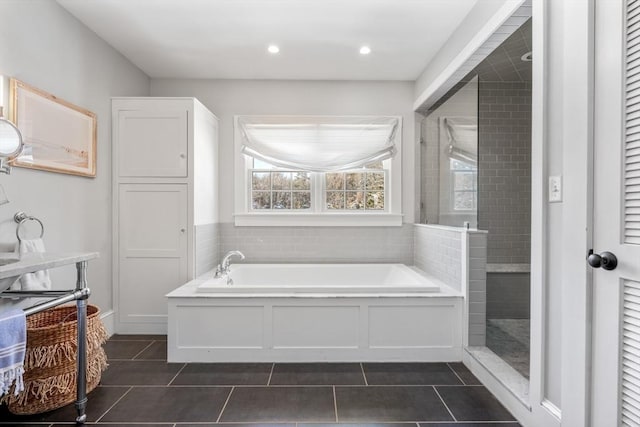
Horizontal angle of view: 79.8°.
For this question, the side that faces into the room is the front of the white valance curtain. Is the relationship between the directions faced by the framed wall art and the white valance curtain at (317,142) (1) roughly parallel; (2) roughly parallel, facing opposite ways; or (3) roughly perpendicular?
roughly perpendicular

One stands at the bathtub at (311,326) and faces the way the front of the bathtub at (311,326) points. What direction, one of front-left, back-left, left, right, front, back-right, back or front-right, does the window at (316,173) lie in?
back

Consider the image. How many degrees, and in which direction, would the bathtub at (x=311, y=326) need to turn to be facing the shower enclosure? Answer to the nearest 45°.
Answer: approximately 135° to its left

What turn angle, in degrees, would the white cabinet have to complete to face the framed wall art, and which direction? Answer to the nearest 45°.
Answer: approximately 45° to its right

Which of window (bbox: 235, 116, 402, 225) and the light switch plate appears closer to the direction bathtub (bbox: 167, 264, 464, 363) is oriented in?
the light switch plate

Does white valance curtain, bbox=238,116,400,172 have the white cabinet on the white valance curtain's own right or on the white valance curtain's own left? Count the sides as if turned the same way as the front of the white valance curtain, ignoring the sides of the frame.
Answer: on the white valance curtain's own right

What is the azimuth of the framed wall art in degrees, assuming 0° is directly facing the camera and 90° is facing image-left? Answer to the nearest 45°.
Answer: approximately 315°

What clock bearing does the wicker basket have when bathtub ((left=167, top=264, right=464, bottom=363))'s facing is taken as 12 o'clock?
The wicker basket is roughly at 2 o'clock from the bathtub.

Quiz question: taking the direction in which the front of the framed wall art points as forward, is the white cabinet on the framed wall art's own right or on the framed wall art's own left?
on the framed wall art's own left
